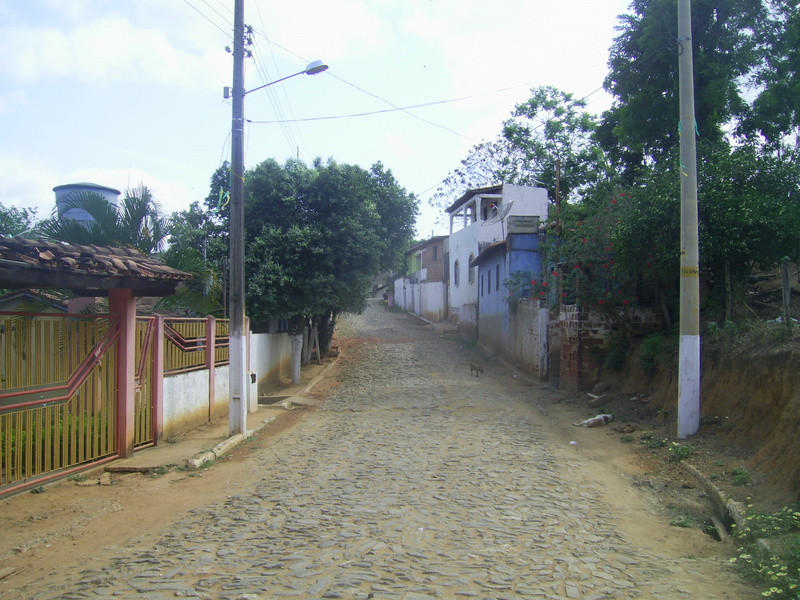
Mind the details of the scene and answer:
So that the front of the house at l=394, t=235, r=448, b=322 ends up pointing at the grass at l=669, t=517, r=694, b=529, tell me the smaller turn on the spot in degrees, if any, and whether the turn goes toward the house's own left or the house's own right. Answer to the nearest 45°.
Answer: approximately 45° to the house's own left

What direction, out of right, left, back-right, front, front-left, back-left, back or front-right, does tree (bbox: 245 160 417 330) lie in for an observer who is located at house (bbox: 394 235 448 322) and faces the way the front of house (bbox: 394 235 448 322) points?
front-left

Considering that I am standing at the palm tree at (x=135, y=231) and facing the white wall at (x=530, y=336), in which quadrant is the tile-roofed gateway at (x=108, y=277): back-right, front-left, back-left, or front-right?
back-right

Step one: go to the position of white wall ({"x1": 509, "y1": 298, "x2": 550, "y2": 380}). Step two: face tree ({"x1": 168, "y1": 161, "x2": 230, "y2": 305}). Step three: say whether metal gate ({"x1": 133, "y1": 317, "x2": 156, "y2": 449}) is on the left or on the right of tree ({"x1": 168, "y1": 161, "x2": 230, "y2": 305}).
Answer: left

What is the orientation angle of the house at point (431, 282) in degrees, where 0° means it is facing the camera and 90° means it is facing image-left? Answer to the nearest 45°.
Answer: approximately 45°

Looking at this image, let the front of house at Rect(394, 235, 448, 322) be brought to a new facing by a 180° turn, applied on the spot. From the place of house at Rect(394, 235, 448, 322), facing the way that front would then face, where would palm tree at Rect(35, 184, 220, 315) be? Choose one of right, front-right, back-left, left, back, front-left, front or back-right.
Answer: back-right

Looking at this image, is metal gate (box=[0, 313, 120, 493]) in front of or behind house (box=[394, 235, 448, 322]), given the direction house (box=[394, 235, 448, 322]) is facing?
in front

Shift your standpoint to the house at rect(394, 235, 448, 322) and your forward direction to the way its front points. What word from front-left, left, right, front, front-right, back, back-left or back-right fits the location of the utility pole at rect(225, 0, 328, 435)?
front-left

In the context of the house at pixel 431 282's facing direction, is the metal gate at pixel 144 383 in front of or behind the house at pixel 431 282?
in front

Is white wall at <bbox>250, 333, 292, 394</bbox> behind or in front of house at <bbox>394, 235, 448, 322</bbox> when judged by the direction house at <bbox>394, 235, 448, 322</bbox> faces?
in front

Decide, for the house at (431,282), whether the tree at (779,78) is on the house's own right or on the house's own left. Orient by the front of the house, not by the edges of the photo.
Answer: on the house's own left

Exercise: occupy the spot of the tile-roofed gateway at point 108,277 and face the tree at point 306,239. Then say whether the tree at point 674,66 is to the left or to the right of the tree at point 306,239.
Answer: right
